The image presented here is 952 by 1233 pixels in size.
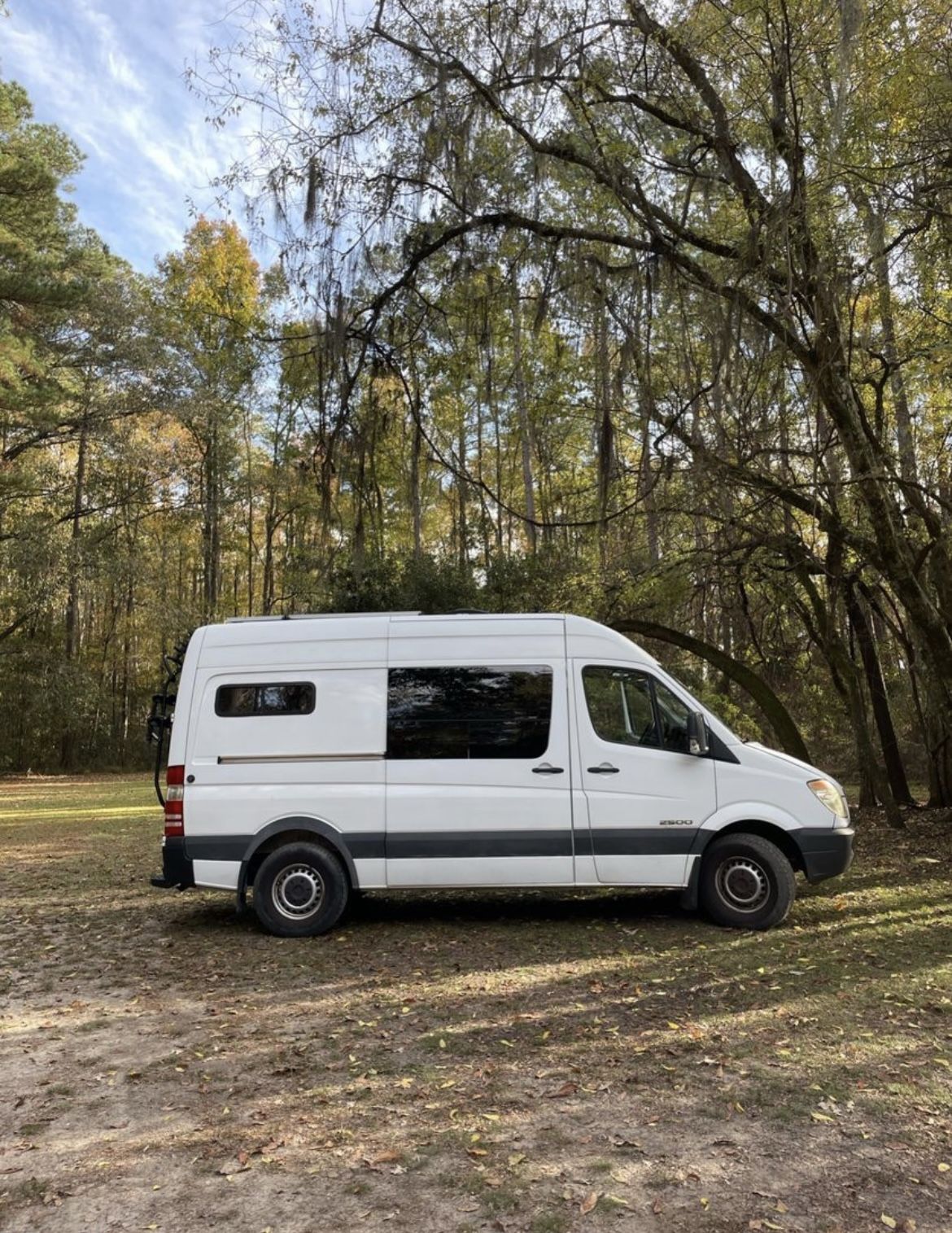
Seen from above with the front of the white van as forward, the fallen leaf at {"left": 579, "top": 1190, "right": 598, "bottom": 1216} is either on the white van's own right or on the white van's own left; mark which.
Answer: on the white van's own right

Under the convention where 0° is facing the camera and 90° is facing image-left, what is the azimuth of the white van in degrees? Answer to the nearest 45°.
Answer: approximately 270°

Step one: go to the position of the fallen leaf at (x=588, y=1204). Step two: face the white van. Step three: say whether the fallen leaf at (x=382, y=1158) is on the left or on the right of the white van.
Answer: left

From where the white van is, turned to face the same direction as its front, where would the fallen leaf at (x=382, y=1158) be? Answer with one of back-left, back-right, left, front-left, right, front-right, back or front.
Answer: right
